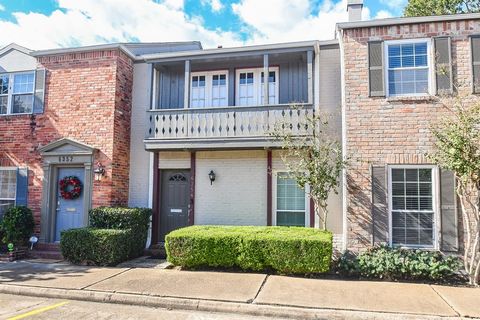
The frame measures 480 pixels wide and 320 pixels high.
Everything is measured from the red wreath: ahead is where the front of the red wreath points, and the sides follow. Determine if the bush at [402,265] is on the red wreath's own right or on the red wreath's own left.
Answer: on the red wreath's own left

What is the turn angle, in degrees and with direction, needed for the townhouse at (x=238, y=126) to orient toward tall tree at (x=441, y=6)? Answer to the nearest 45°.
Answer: approximately 135° to its left

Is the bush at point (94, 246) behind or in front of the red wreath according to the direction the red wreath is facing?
in front

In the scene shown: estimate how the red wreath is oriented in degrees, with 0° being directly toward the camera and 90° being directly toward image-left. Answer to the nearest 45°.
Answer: approximately 0°

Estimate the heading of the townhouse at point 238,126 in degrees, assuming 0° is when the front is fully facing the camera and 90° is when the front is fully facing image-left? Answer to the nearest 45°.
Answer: approximately 0°

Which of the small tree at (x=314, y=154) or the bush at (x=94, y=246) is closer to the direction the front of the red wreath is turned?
the bush

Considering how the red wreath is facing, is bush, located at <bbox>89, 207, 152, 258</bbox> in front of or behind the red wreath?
in front
